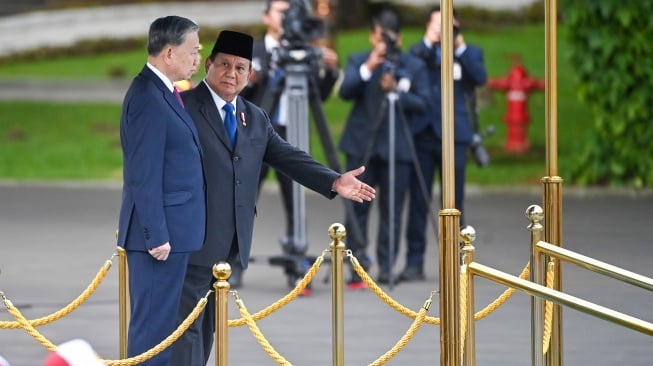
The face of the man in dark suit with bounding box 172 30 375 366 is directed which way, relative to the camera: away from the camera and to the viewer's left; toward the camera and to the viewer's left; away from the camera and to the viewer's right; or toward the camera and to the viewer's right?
toward the camera and to the viewer's left

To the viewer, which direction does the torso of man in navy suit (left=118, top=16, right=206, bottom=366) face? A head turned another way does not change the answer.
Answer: to the viewer's right

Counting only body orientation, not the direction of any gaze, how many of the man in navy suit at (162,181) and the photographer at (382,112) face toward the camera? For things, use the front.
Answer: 1

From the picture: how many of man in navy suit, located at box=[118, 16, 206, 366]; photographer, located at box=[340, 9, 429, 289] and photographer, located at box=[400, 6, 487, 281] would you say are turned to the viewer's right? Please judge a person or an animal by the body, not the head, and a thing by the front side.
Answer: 1

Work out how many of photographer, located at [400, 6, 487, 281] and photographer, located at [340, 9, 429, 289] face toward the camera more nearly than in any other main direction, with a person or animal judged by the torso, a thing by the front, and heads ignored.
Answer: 2

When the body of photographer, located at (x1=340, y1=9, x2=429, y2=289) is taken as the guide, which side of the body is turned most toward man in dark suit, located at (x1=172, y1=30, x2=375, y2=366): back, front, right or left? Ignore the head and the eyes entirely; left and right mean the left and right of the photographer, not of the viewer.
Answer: front

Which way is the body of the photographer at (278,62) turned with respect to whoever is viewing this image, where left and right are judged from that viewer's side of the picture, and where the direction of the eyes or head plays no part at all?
facing the viewer and to the right of the viewer

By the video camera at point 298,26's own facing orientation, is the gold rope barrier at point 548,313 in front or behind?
in front

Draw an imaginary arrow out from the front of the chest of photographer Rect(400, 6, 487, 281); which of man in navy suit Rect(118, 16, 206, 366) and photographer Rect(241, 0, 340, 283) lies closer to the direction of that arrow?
the man in navy suit

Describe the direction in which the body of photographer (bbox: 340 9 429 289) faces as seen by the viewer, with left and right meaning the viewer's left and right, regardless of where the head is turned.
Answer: facing the viewer

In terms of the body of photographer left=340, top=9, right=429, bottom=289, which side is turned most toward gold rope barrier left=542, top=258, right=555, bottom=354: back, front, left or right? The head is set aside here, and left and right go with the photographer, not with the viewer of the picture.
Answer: front
